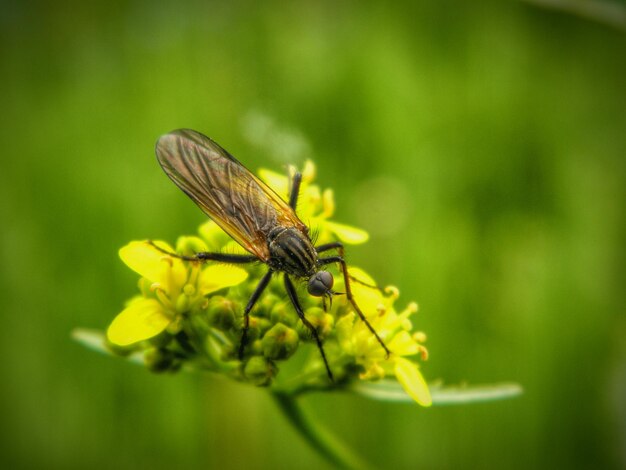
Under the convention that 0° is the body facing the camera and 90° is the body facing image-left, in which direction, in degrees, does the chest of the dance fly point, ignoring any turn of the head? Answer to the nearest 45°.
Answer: approximately 315°
